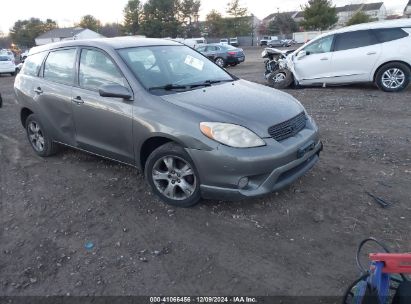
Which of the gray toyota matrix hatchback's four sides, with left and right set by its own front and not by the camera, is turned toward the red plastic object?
front

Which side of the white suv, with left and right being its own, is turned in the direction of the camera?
left

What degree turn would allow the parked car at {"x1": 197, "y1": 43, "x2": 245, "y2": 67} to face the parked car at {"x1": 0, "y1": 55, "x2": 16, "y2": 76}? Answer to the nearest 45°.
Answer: approximately 45° to its left

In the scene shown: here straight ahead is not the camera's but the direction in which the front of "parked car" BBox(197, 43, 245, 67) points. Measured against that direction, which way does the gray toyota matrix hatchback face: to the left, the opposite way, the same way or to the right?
the opposite way

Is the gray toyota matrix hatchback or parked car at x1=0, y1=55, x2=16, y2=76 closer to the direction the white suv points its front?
the parked car

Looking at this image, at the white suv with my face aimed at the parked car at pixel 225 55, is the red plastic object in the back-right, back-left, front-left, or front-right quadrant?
back-left

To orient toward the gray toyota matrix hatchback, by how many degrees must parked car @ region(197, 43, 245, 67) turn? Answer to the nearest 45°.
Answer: approximately 135° to its left

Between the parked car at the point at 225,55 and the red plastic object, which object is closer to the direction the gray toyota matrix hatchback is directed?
the red plastic object

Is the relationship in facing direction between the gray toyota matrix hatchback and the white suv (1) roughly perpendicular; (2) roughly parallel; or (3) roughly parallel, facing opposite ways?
roughly parallel, facing opposite ways

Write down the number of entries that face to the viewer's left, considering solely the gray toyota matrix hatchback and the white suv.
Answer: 1

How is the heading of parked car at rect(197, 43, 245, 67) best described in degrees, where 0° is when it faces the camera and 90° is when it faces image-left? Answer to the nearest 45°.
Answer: approximately 135°

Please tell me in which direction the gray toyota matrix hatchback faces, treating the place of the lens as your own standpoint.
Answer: facing the viewer and to the right of the viewer

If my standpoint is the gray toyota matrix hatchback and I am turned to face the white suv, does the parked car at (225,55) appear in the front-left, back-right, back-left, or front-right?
front-left

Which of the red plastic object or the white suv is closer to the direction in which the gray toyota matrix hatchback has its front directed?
the red plastic object
